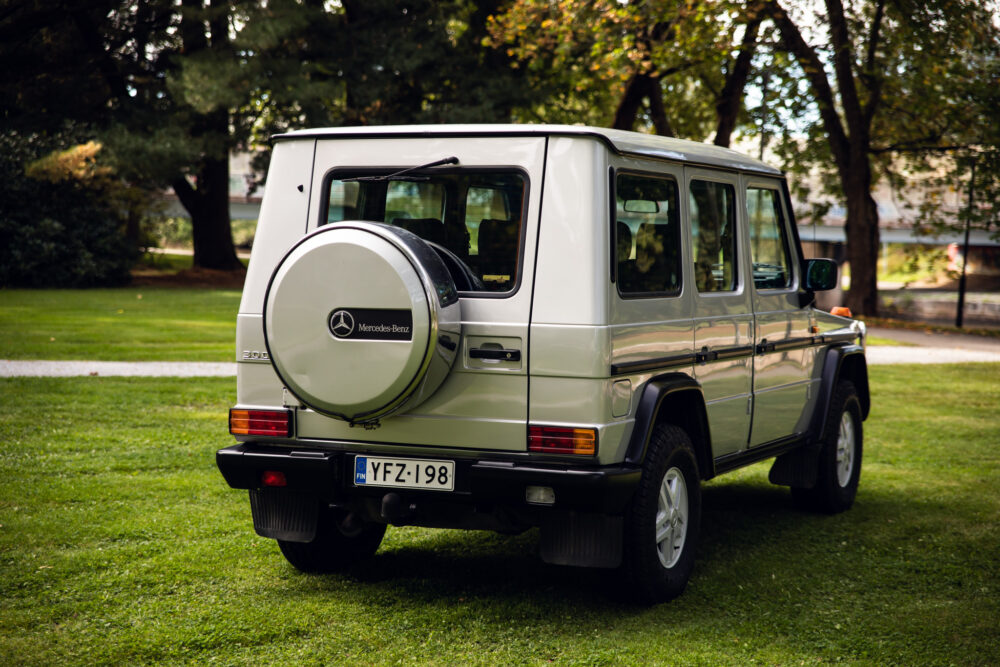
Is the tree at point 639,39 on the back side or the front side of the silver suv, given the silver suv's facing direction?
on the front side

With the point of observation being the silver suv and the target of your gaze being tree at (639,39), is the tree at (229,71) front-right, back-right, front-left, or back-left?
front-left

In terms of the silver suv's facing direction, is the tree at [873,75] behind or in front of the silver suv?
in front

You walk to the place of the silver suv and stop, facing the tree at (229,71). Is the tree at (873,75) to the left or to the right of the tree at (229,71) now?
right

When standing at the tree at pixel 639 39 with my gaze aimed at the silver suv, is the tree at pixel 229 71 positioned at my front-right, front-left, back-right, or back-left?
back-right

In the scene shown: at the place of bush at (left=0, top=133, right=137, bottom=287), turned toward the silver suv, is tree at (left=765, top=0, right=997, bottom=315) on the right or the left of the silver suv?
left

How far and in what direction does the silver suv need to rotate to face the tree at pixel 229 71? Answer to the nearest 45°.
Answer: approximately 45° to its left

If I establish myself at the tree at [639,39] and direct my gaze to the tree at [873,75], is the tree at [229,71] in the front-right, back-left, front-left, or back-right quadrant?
back-left

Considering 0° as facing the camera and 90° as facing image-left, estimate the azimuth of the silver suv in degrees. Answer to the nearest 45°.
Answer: approximately 225°

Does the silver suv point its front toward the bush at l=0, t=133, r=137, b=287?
no

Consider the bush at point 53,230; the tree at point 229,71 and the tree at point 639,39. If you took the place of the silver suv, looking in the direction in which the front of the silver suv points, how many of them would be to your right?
0
